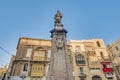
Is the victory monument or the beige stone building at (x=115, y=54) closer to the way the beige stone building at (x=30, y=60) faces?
the victory monument

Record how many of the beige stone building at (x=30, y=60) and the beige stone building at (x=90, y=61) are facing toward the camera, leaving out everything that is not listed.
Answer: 2

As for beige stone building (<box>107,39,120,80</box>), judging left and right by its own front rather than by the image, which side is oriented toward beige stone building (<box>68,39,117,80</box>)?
front

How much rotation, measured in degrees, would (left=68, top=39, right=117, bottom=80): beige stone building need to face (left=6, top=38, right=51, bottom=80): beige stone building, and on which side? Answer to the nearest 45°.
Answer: approximately 45° to its right

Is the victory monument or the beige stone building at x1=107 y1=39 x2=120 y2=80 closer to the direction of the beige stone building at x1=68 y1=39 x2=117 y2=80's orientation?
the victory monument

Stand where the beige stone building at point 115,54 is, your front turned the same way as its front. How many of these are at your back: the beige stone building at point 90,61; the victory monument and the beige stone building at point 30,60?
0

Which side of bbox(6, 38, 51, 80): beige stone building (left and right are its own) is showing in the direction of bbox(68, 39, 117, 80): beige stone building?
left

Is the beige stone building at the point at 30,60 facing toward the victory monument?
yes

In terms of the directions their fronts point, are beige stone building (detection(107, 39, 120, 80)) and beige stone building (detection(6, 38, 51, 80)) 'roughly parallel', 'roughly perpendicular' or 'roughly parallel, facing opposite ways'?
roughly perpendicular

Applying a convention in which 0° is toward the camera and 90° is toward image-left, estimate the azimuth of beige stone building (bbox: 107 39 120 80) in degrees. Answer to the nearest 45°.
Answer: approximately 45°

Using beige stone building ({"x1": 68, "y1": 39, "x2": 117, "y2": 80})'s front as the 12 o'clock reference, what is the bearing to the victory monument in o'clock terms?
The victory monument is roughly at 12 o'clock from the beige stone building.

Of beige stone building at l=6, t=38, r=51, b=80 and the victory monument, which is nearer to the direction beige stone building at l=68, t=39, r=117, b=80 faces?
the victory monument

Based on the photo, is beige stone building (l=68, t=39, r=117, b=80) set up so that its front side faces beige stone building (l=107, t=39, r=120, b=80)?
no

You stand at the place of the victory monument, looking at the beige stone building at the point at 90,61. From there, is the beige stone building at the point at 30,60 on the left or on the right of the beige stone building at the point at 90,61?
left

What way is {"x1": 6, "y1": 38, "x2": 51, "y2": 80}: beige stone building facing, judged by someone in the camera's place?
facing the viewer

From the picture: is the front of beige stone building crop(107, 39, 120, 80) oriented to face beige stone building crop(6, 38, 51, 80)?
yes
